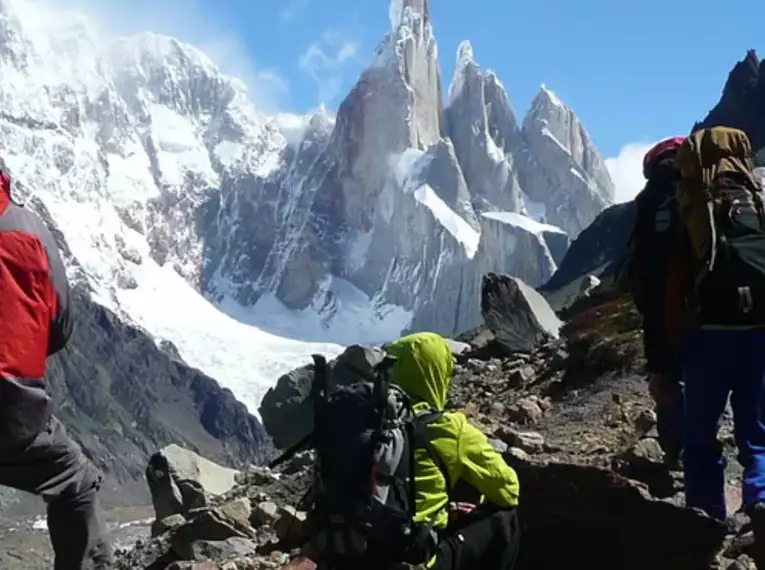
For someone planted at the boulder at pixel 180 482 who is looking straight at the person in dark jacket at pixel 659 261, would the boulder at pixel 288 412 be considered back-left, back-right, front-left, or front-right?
back-left

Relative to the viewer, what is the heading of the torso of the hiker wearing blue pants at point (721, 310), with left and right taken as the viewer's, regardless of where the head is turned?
facing away from the viewer

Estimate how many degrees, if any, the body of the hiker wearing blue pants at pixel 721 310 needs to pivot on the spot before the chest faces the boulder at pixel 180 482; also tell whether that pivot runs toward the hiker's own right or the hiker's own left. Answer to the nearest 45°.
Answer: approximately 45° to the hiker's own left

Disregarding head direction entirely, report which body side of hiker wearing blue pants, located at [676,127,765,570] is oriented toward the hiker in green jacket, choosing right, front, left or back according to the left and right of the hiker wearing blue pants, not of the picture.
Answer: left

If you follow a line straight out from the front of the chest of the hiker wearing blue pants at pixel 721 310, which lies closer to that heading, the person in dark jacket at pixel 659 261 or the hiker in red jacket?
the person in dark jacket
